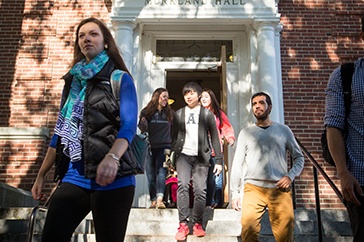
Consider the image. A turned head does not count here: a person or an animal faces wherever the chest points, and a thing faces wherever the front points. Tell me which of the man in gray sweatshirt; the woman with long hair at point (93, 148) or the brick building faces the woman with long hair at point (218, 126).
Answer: the brick building

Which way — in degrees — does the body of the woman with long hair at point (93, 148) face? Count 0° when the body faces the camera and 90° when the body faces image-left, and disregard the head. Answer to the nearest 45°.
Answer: approximately 45°

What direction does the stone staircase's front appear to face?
toward the camera

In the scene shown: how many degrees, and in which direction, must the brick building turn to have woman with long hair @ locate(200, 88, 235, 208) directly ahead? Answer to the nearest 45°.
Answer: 0° — it already faces them

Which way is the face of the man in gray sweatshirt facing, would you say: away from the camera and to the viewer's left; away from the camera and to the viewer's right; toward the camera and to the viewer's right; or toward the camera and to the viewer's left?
toward the camera and to the viewer's left

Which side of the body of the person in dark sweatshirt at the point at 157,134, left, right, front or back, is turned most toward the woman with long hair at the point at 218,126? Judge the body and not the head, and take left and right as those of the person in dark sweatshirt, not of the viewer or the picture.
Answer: left

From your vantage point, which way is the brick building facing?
toward the camera

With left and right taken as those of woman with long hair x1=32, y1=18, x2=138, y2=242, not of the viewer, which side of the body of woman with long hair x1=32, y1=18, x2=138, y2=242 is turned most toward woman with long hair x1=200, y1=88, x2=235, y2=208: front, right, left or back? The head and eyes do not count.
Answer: back
